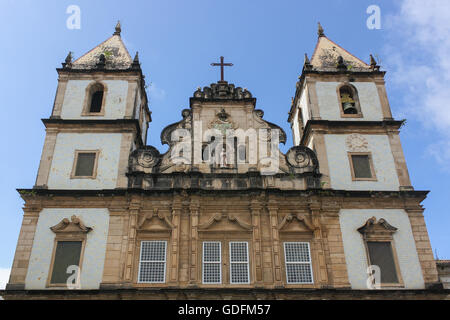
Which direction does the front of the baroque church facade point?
toward the camera
